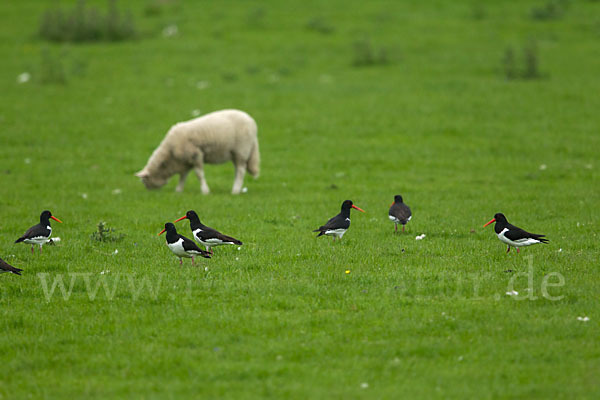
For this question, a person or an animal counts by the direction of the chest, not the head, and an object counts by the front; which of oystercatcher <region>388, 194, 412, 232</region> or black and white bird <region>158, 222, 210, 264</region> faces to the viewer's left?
the black and white bird

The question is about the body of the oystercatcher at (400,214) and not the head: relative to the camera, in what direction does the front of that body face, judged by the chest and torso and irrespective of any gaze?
away from the camera

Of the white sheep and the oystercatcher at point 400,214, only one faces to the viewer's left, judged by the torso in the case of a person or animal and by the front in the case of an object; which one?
the white sheep

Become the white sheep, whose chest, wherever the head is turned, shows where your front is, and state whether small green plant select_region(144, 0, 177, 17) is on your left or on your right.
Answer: on your right

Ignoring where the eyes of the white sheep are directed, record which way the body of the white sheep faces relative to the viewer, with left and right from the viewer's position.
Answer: facing to the left of the viewer

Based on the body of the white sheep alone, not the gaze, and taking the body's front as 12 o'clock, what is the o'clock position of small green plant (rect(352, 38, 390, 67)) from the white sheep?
The small green plant is roughly at 4 o'clock from the white sheep.

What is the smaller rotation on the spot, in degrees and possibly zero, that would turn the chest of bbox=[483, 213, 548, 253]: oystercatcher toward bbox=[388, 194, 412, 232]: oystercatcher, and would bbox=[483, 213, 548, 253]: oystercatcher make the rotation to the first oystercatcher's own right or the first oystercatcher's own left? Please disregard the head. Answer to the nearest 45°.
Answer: approximately 45° to the first oystercatcher's own right

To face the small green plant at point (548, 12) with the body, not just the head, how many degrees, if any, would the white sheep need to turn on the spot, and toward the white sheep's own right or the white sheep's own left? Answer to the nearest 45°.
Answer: approximately 135° to the white sheep's own right

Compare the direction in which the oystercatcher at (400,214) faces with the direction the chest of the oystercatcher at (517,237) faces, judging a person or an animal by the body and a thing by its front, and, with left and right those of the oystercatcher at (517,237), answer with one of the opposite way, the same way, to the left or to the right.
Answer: to the right

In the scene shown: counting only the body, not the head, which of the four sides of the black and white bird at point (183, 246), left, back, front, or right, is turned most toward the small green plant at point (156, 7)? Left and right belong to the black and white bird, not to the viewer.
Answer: right

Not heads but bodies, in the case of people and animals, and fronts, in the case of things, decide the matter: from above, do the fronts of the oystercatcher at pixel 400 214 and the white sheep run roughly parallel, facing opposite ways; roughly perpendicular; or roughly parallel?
roughly perpendicular

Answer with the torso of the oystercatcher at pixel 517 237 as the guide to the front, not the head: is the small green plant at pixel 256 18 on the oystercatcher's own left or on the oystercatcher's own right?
on the oystercatcher's own right

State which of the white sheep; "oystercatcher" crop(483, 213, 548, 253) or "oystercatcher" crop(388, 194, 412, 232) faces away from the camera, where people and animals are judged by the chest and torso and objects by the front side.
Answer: "oystercatcher" crop(388, 194, 412, 232)

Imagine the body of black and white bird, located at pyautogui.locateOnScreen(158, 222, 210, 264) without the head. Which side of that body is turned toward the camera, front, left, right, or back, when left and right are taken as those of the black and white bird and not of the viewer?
left

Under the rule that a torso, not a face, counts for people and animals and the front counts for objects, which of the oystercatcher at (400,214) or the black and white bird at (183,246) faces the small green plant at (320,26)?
the oystercatcher
